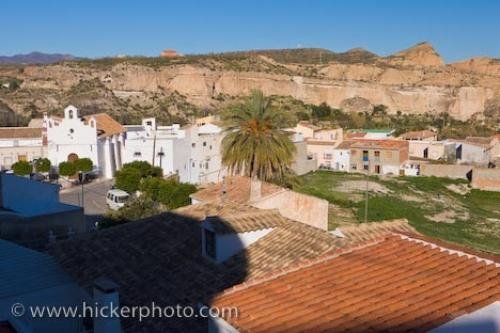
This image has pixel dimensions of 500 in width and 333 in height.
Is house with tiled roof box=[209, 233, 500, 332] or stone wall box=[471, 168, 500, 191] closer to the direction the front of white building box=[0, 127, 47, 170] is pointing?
the house with tiled roof

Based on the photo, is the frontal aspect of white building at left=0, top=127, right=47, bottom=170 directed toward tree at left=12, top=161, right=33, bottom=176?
yes

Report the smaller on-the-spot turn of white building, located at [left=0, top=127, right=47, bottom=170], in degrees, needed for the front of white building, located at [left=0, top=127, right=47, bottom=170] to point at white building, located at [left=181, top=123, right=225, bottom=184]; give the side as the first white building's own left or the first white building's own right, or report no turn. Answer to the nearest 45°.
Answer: approximately 45° to the first white building's own left

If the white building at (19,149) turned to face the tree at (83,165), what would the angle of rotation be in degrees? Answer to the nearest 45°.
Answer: approximately 45° to its left

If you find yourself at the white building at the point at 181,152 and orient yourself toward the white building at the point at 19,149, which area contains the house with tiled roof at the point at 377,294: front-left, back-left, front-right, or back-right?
back-left

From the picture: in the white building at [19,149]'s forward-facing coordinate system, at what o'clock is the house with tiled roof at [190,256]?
The house with tiled roof is roughly at 12 o'clock from the white building.

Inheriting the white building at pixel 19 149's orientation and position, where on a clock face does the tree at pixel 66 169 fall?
The tree is roughly at 11 o'clock from the white building.

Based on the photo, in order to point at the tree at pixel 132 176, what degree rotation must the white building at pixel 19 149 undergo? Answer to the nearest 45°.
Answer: approximately 45° to its left

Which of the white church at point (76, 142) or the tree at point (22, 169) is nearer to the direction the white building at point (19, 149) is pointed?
the tree

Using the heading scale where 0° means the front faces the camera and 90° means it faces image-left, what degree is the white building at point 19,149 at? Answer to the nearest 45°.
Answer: approximately 0°

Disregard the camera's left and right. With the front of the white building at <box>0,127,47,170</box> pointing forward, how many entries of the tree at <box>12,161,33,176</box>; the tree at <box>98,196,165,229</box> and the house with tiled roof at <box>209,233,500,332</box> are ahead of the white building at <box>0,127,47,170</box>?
3

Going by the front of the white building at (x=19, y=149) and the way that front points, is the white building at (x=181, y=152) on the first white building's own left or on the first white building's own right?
on the first white building's own left
